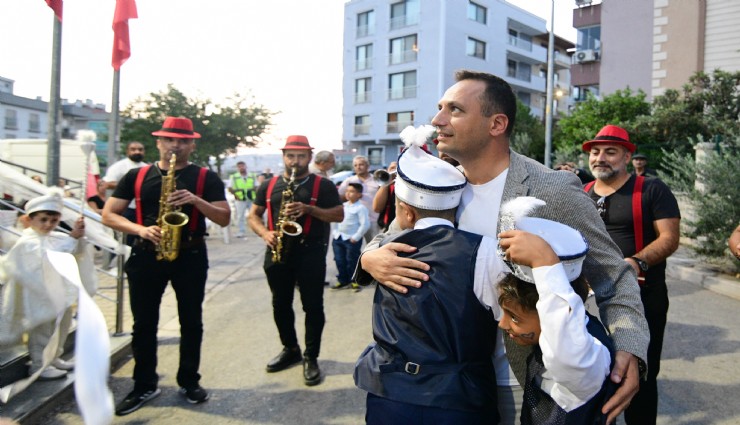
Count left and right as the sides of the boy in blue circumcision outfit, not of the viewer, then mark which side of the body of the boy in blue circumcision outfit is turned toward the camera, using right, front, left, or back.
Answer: back

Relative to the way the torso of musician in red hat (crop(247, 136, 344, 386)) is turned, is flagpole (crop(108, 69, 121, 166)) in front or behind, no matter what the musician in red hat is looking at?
behind

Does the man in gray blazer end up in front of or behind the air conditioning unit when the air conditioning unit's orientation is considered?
in front

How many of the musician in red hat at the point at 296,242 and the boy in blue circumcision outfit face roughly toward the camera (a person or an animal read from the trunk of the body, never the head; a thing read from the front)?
1
